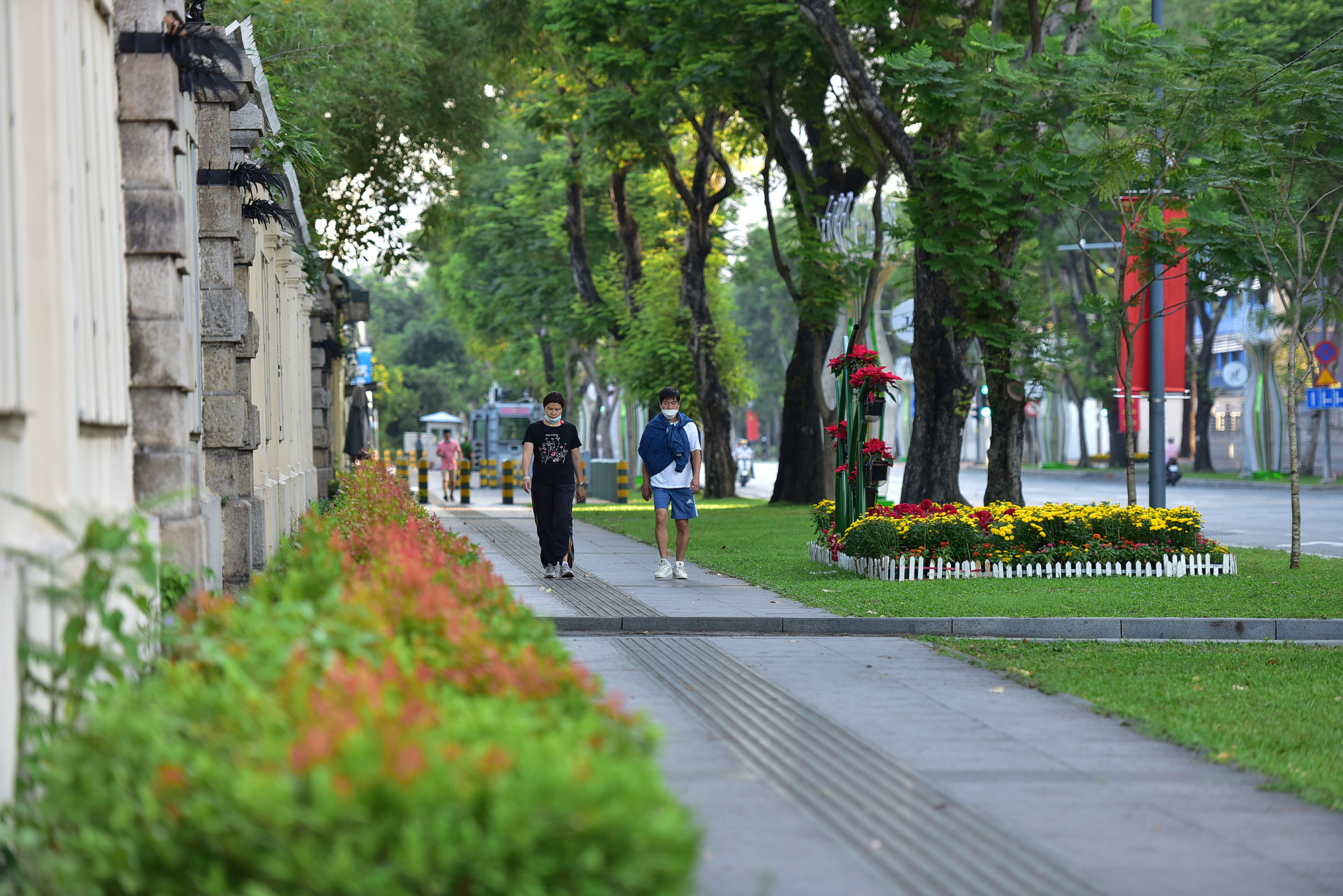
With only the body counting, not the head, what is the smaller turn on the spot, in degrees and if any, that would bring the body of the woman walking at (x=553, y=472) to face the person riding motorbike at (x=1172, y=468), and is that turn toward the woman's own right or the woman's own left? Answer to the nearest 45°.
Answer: approximately 135° to the woman's own left

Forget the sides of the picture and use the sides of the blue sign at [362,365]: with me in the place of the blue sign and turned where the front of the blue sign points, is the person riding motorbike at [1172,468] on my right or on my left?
on my left

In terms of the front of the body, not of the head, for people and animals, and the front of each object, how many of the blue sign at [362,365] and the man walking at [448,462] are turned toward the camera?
2

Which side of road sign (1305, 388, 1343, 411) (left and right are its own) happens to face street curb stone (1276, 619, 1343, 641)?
front

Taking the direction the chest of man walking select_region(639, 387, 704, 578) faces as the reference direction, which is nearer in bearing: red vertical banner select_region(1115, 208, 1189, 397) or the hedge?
the hedge

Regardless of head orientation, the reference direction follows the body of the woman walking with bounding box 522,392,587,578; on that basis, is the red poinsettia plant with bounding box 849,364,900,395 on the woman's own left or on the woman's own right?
on the woman's own left

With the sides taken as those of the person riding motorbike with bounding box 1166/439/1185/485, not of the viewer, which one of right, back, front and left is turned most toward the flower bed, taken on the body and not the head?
front

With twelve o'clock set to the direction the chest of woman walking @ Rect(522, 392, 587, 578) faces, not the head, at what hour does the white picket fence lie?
The white picket fence is roughly at 9 o'clock from the woman walking.
